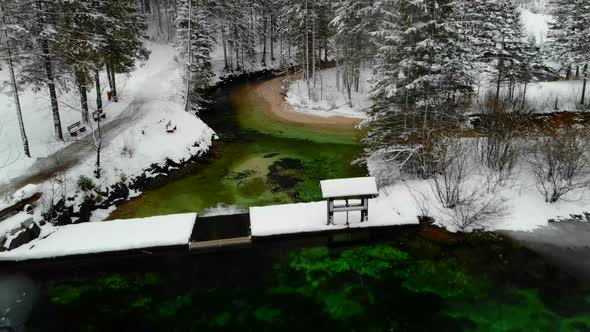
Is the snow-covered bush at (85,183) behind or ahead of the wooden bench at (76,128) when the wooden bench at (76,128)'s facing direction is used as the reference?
ahead

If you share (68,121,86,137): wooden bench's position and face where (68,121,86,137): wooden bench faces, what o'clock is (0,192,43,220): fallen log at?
The fallen log is roughly at 2 o'clock from the wooden bench.

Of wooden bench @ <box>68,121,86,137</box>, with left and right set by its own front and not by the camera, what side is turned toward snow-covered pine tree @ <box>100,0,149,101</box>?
left

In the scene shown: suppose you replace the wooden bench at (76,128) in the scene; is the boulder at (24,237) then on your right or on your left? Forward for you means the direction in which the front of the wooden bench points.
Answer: on your right

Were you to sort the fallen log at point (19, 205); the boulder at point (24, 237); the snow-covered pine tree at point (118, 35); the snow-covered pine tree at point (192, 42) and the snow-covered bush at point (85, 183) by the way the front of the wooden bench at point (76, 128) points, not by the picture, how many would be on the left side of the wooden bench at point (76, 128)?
2

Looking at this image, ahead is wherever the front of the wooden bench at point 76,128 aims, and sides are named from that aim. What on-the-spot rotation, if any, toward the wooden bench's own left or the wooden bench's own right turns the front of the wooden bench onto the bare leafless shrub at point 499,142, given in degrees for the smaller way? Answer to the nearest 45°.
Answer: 0° — it already faces it

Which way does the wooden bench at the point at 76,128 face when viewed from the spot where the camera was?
facing the viewer and to the right of the viewer

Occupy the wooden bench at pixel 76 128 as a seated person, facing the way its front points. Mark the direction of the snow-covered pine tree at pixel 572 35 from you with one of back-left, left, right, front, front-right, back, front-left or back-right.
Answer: front-left

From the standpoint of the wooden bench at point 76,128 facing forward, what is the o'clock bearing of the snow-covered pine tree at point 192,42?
The snow-covered pine tree is roughly at 9 o'clock from the wooden bench.

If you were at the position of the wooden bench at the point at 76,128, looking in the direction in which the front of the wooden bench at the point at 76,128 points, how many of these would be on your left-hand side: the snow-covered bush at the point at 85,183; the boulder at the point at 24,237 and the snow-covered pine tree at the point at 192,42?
1

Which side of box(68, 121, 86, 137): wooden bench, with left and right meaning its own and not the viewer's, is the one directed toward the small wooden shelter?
front

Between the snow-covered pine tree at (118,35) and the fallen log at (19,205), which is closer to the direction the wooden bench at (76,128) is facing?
the fallen log
